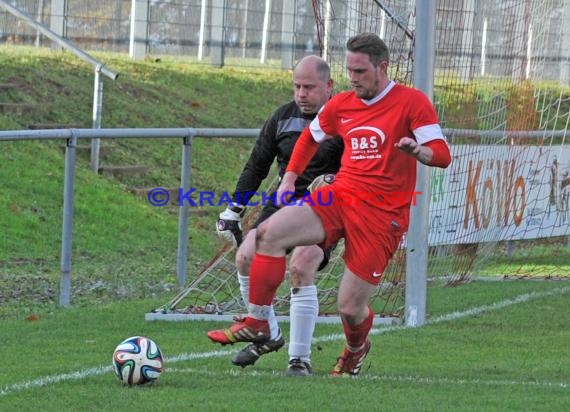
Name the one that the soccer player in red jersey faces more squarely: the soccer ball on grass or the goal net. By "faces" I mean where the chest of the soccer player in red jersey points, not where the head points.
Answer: the soccer ball on grass

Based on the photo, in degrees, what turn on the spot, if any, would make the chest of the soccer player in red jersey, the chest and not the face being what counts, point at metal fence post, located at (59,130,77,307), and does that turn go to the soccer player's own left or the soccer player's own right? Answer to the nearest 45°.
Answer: approximately 90° to the soccer player's own right

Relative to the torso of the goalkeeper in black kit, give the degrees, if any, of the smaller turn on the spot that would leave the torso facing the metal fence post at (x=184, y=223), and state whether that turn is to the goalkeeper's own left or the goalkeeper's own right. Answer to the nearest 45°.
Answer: approximately 135° to the goalkeeper's own right

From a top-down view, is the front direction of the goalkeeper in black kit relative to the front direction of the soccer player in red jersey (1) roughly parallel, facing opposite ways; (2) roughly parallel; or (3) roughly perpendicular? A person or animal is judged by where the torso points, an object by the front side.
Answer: roughly parallel

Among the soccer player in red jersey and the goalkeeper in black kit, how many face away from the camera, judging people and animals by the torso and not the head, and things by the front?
0

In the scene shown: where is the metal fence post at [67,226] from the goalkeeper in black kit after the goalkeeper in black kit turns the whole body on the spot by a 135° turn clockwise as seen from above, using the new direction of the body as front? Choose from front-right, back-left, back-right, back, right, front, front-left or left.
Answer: front-left

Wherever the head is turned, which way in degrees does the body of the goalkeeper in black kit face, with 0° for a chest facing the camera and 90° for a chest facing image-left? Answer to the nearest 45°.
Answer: approximately 45°

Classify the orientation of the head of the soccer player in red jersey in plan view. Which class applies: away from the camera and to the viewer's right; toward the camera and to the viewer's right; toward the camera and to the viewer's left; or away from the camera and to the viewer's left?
toward the camera and to the viewer's left

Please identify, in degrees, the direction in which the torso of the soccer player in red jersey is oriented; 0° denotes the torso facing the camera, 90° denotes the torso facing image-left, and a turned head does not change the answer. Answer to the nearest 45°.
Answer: approximately 45°

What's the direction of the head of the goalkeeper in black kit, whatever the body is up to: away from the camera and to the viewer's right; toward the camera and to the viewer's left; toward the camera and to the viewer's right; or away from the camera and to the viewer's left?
toward the camera and to the viewer's left

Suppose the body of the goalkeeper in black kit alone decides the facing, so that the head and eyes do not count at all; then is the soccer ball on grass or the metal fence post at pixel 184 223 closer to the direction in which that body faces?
the soccer ball on grass
